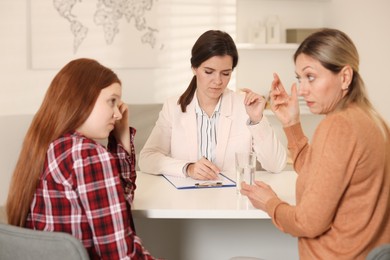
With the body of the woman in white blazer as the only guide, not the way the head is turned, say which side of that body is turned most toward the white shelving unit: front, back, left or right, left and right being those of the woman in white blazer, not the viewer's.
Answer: back

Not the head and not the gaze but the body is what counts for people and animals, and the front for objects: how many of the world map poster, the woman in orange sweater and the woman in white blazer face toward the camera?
2

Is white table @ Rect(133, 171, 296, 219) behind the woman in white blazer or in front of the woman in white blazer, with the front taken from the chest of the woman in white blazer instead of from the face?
in front

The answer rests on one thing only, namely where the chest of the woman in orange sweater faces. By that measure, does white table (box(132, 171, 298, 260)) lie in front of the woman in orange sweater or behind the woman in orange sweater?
in front

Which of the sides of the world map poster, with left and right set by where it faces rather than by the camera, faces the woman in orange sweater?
front

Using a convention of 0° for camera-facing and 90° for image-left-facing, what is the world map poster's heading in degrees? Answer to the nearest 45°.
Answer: approximately 0°

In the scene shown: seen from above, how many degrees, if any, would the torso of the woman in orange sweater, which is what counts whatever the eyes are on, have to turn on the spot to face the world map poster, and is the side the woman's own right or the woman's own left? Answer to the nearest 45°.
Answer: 0° — they already face it

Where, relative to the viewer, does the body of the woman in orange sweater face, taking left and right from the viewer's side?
facing away from the viewer and to the left of the viewer
